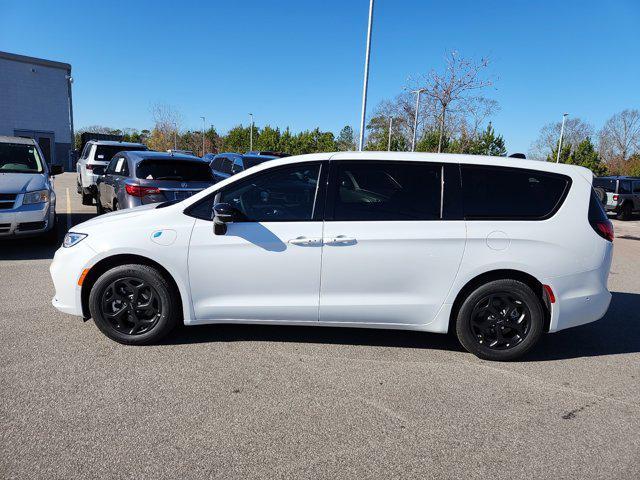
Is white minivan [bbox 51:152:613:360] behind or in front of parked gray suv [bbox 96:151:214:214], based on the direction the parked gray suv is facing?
behind

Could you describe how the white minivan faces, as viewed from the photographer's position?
facing to the left of the viewer

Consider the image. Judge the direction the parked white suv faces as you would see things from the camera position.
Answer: facing away from the viewer and to the left of the viewer

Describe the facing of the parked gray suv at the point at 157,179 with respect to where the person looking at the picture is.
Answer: facing away from the viewer and to the left of the viewer

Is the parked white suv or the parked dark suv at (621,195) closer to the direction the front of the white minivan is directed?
the parked white suv

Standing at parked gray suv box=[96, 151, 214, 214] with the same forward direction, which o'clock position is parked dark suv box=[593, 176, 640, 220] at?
The parked dark suv is roughly at 4 o'clock from the parked gray suv.
